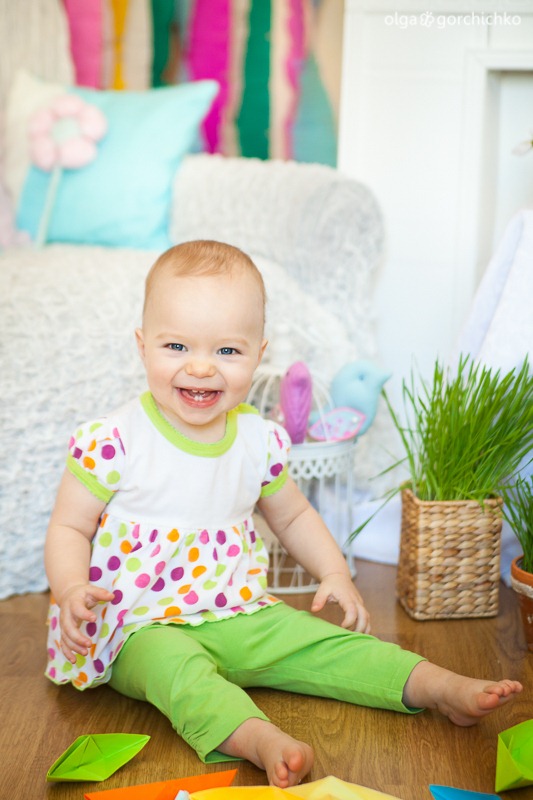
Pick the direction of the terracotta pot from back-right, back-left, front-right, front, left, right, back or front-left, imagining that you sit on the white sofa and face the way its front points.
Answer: front-left

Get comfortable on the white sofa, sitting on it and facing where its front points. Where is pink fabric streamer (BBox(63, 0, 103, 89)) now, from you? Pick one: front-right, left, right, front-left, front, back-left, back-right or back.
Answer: back

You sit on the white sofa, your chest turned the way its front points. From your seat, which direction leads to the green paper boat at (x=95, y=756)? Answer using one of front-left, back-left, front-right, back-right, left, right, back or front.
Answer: front

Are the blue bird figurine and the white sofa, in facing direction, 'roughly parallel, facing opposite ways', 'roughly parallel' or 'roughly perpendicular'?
roughly perpendicular

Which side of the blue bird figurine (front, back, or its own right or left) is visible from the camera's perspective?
right

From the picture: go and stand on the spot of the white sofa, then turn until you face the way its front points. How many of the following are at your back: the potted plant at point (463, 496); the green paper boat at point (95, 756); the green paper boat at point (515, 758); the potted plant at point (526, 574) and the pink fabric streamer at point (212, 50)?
1

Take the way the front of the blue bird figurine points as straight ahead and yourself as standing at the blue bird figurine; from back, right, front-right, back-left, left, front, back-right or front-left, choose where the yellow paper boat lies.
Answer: right

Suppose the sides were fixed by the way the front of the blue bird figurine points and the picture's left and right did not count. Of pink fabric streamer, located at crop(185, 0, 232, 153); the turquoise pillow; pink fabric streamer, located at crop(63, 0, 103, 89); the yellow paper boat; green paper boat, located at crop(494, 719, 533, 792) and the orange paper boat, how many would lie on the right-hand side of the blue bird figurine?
3

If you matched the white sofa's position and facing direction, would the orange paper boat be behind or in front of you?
in front

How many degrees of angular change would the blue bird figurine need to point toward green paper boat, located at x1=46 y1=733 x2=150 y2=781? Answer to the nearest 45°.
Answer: approximately 90° to its right

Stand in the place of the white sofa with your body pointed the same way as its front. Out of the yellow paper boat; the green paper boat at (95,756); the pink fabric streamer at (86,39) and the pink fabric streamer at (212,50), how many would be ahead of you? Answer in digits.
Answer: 2

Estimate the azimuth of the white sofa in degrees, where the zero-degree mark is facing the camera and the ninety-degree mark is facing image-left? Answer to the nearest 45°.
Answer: approximately 0°

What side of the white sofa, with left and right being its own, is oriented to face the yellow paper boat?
front

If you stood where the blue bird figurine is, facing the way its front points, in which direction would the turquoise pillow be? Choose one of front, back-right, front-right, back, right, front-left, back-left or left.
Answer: back-left
